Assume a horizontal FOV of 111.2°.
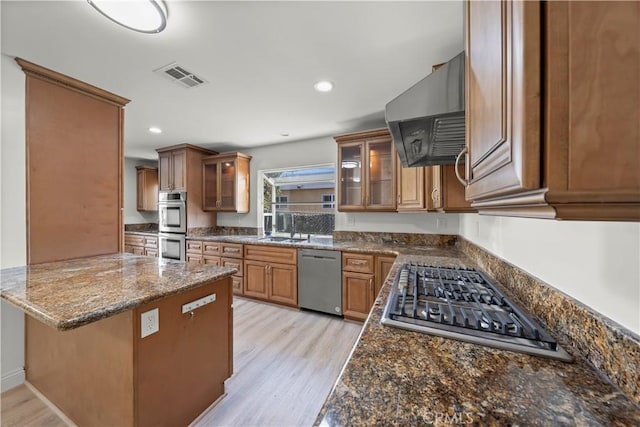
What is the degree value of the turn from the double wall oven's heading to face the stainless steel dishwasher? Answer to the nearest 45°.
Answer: approximately 90° to its left

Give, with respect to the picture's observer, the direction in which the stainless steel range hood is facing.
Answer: facing to the left of the viewer

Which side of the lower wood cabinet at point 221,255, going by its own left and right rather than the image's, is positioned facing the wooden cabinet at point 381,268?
left

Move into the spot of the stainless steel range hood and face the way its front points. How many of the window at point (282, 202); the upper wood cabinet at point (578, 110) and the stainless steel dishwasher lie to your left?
1

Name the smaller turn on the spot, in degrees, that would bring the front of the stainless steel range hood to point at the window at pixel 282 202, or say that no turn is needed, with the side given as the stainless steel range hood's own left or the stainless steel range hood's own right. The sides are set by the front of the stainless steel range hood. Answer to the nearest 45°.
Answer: approximately 45° to the stainless steel range hood's own right

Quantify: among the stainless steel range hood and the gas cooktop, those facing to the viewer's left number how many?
2

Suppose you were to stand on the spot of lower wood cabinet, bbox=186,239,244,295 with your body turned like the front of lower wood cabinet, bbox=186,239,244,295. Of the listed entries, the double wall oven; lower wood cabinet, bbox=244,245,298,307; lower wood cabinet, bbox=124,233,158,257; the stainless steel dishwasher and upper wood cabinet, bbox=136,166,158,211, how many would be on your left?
2

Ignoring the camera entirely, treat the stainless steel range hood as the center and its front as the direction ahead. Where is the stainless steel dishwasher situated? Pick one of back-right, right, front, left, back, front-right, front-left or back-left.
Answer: front-right

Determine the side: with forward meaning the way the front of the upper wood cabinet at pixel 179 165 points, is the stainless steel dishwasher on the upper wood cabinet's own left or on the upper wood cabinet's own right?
on the upper wood cabinet's own left

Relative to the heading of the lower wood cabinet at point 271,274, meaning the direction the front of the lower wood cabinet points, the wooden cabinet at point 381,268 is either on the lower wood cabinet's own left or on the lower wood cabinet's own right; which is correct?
on the lower wood cabinet's own left

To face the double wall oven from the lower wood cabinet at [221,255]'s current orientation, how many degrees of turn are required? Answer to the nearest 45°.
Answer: approximately 90° to its right

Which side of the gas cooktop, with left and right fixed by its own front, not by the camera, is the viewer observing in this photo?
left

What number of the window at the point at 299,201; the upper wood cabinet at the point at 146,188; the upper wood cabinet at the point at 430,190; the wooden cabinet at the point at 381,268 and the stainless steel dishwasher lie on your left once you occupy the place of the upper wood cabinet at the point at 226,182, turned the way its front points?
4
